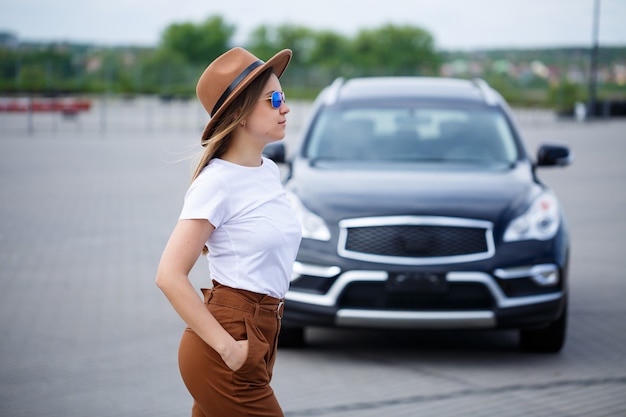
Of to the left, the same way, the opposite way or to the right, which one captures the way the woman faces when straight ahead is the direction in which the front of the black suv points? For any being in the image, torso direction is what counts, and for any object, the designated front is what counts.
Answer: to the left

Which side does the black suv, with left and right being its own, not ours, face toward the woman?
front

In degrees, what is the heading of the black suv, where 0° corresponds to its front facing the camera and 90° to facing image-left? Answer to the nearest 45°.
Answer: approximately 0°

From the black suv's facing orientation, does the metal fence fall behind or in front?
behind

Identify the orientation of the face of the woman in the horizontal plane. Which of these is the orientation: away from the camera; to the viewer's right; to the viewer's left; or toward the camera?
to the viewer's right

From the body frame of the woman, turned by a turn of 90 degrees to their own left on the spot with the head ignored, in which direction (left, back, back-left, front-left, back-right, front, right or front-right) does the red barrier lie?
front

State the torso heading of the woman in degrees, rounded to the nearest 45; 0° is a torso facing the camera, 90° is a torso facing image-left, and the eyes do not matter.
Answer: approximately 270°

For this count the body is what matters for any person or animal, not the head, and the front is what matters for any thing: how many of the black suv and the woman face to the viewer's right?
1

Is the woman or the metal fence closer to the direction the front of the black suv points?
the woman

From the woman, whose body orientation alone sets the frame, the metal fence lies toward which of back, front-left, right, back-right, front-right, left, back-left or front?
left

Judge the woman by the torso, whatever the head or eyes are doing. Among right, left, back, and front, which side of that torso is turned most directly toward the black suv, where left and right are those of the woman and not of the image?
left
